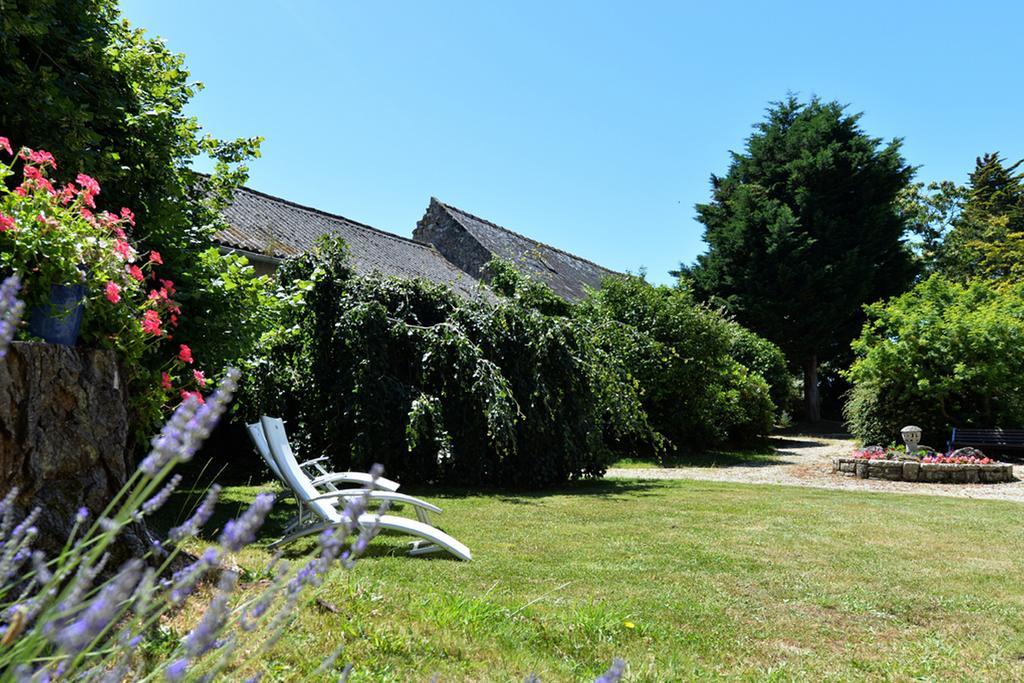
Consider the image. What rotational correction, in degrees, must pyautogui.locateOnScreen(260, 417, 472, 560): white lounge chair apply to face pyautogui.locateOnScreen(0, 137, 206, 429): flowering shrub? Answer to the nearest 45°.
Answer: approximately 135° to its right

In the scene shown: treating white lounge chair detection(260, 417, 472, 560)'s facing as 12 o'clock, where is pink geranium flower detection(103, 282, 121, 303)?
The pink geranium flower is roughly at 4 o'clock from the white lounge chair.

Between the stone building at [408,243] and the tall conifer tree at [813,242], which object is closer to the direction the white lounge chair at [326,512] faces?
the tall conifer tree

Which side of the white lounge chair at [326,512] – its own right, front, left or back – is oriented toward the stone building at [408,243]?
left

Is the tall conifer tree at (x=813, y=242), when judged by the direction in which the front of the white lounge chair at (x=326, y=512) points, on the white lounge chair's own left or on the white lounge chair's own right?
on the white lounge chair's own left

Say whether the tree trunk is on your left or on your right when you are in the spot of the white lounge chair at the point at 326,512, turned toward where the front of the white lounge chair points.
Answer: on your right

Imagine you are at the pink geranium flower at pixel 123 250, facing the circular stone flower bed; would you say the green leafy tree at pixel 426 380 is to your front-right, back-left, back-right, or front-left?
front-left

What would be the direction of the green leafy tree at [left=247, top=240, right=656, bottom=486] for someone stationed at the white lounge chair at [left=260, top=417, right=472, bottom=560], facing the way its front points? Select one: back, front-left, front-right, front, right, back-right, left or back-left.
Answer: left

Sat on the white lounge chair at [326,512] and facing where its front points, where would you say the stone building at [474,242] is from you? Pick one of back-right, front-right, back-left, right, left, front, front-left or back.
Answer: left

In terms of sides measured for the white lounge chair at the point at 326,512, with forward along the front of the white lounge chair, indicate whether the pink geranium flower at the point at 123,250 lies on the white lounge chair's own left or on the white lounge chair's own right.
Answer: on the white lounge chair's own right

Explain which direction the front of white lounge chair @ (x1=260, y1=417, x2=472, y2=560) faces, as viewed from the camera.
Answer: facing to the right of the viewer

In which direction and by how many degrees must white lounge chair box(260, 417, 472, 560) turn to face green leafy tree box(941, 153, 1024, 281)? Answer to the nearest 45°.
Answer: approximately 45° to its left

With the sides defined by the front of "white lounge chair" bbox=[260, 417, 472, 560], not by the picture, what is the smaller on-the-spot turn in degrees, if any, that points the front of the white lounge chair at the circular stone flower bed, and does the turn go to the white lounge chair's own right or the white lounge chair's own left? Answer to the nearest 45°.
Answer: approximately 45° to the white lounge chair's own left

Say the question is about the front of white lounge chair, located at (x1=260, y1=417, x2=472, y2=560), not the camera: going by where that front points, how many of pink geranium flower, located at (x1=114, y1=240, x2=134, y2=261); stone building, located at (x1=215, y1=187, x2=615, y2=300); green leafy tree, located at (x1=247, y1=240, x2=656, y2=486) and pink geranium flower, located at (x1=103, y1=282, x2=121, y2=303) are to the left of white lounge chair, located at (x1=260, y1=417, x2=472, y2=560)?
2

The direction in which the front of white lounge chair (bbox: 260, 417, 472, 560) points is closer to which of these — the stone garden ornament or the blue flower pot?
the stone garden ornament
